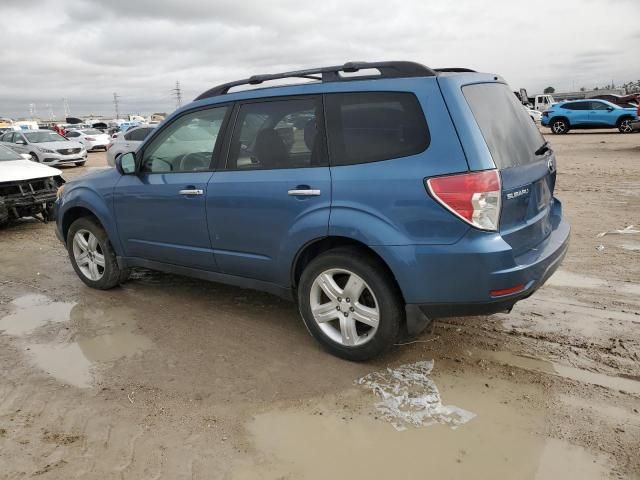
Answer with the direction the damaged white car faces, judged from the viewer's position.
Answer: facing the viewer and to the right of the viewer

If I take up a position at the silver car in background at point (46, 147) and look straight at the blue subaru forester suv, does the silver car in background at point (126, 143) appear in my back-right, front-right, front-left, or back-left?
front-left

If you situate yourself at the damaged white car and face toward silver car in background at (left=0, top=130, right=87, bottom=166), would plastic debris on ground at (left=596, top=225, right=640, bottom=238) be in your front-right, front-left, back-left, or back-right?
back-right

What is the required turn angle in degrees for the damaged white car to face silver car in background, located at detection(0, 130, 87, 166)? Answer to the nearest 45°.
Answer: approximately 135° to its left

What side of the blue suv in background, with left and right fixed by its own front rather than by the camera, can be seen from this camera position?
right

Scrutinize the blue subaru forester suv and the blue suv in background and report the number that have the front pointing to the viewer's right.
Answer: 1

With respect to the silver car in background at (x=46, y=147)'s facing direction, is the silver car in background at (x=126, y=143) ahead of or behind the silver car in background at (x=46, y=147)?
ahead

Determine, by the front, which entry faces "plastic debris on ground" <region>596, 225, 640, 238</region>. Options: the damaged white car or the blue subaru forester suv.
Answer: the damaged white car

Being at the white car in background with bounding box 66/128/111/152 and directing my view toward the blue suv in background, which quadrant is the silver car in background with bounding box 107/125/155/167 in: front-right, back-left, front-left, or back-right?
front-right

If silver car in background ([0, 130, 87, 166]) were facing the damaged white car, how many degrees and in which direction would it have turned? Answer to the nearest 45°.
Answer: approximately 45° to its right

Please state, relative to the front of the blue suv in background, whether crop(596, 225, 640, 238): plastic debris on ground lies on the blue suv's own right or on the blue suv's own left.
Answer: on the blue suv's own right

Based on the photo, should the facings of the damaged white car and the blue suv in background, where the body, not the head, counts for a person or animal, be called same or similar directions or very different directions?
same or similar directions

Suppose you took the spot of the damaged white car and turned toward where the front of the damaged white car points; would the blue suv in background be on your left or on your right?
on your left
